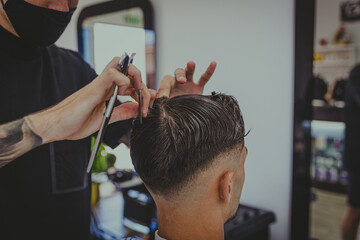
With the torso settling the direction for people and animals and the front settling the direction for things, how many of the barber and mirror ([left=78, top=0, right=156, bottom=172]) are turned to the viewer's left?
0

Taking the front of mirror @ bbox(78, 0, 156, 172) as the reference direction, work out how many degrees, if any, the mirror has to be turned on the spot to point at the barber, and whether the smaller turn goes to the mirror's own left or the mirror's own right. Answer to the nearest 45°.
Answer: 0° — it already faces them

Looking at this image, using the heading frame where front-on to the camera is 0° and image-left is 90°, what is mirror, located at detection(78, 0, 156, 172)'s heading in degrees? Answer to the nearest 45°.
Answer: approximately 0°

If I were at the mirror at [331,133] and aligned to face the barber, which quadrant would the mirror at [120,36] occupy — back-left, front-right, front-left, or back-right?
front-right

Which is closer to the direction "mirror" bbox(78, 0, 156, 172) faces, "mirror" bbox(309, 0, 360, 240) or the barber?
the barber
